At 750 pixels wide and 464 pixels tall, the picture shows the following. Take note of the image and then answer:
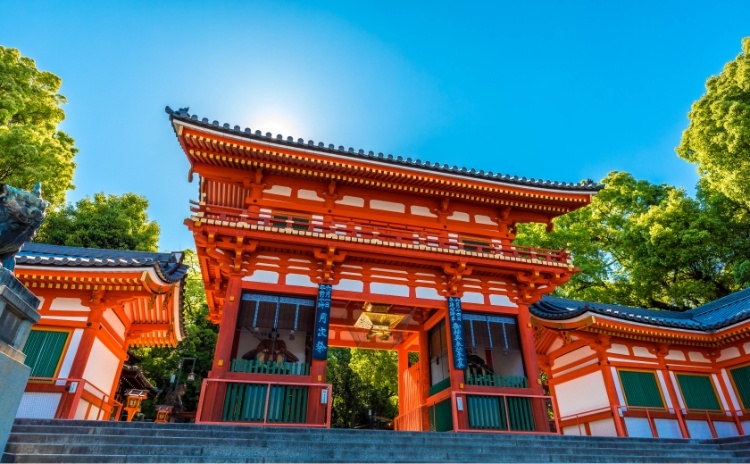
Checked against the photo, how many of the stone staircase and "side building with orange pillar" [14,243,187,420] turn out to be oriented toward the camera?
2

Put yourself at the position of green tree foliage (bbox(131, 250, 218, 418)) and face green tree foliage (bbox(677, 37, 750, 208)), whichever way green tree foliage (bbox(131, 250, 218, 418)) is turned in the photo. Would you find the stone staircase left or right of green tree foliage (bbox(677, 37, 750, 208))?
right

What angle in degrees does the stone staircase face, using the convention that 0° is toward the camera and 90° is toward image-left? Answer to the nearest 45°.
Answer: approximately 0°

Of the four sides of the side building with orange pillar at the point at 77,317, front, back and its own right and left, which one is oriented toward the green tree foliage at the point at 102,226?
back

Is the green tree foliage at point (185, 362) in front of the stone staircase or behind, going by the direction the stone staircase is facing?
behind

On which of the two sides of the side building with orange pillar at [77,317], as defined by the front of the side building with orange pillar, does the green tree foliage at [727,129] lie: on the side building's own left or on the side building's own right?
on the side building's own left

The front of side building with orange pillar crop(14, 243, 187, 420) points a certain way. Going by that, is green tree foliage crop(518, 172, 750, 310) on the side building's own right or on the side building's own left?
on the side building's own left

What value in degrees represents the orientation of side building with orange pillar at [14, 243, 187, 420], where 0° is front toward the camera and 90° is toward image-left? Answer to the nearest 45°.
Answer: approximately 0°
